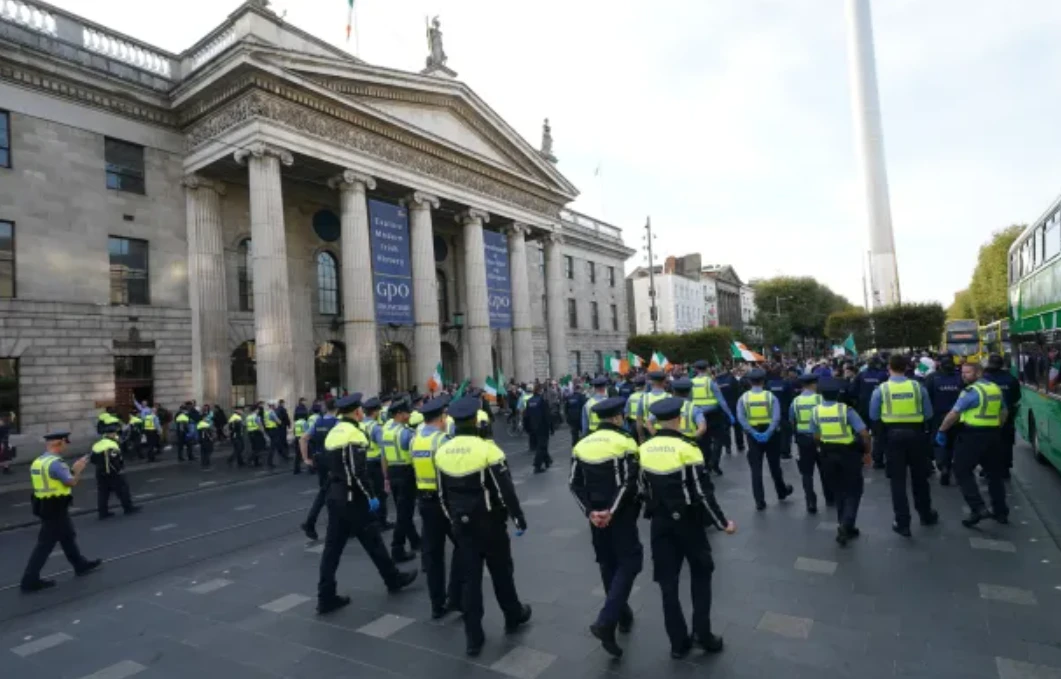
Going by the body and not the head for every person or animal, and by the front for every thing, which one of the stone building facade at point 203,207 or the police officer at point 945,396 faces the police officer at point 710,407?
the stone building facade

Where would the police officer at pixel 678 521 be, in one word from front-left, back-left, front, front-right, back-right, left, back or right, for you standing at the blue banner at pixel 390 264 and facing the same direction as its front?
front-right

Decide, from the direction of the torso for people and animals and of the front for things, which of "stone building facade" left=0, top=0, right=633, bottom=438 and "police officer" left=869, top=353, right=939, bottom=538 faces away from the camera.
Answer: the police officer

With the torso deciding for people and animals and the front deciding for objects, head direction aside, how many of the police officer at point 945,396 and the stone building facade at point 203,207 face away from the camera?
1

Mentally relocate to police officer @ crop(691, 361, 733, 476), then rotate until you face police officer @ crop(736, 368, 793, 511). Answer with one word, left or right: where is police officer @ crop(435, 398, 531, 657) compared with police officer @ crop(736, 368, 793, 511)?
right

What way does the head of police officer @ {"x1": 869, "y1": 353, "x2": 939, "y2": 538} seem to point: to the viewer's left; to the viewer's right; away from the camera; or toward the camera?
away from the camera

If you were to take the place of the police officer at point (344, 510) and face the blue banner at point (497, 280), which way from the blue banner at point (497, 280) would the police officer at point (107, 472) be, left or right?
left

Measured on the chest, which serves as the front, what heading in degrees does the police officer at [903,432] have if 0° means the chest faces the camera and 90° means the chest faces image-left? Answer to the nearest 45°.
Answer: approximately 180°

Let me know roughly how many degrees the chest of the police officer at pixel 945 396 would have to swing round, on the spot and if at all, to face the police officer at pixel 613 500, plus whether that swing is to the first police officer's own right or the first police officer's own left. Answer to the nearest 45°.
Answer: approximately 180°

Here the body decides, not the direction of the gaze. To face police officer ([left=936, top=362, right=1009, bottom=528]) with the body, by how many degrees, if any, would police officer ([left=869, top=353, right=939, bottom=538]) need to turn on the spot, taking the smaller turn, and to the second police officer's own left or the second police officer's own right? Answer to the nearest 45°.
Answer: approximately 45° to the second police officer's own right

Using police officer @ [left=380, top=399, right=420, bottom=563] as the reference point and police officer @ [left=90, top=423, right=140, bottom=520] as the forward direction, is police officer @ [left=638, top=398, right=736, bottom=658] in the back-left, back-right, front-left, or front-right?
back-left

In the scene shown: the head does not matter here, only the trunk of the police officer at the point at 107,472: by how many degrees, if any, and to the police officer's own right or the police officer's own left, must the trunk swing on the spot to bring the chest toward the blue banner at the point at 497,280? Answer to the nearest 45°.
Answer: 0° — they already face it
